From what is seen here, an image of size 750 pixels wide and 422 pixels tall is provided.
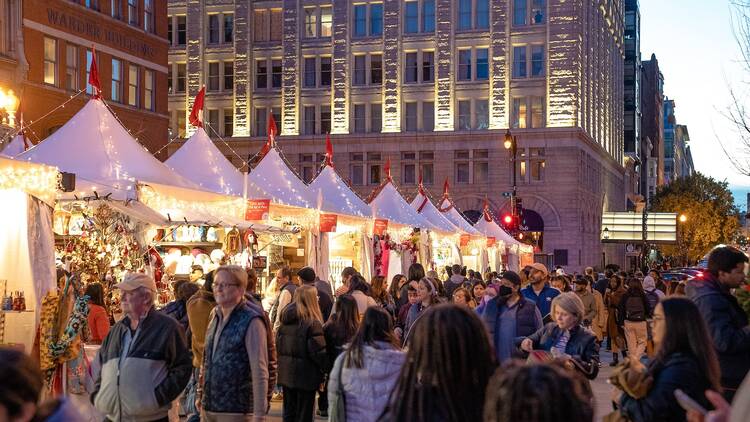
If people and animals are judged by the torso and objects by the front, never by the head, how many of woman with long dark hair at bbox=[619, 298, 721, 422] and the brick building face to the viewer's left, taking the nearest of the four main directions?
1

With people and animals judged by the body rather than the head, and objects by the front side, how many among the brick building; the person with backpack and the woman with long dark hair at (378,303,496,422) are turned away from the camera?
2

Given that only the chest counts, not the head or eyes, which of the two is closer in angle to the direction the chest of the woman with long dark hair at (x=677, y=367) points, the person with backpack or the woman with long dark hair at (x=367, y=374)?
the woman with long dark hair

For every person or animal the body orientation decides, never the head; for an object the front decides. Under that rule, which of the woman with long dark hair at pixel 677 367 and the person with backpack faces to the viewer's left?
the woman with long dark hair

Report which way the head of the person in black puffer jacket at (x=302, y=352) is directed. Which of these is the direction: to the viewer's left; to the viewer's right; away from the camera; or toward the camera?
away from the camera

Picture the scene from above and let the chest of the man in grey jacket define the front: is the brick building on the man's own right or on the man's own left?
on the man's own right

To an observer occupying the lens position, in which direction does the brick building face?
facing the viewer and to the right of the viewer

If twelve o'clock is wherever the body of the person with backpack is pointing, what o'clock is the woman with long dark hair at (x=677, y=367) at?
The woman with long dark hair is roughly at 6 o'clock from the person with backpack.

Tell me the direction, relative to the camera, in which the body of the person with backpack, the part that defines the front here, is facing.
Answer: away from the camera

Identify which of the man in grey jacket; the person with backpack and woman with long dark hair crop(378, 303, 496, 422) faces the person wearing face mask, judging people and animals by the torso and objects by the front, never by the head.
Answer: the woman with long dark hair

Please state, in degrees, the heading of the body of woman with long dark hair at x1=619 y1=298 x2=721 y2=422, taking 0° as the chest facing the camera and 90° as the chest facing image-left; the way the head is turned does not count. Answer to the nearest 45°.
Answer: approximately 90°

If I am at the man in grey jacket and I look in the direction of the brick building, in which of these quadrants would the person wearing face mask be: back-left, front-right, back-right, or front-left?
front-right

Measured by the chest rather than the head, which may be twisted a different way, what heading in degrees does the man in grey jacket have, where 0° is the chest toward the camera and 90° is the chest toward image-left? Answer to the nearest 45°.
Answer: approximately 45°

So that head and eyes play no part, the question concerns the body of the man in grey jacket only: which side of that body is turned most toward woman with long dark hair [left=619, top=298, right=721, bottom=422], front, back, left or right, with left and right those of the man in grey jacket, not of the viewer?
left

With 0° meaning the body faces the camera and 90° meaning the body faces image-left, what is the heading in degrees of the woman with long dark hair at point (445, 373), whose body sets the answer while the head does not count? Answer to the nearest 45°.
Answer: approximately 180°

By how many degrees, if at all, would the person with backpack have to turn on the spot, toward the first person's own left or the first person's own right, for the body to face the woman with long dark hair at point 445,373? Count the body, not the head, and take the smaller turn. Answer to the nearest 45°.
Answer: approximately 180°

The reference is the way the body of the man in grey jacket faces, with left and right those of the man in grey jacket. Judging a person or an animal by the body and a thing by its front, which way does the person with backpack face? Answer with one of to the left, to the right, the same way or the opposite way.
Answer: the opposite way

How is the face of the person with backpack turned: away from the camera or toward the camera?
away from the camera
